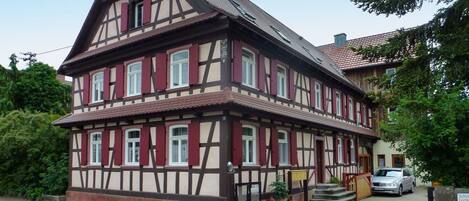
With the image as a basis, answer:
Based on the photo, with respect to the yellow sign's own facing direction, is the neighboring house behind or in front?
behind

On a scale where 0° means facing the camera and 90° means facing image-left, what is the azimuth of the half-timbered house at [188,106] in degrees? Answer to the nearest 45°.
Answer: approximately 315°

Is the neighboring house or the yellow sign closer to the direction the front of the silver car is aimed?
the yellow sign

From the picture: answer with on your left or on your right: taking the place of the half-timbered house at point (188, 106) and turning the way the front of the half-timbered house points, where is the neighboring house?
on your left

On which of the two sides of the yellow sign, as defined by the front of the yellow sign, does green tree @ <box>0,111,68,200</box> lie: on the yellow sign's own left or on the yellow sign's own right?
on the yellow sign's own right

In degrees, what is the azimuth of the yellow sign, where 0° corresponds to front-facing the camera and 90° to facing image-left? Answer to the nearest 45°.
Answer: approximately 0°

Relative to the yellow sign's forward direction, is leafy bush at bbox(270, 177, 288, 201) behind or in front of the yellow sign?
in front

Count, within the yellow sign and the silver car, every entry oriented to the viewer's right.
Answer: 0

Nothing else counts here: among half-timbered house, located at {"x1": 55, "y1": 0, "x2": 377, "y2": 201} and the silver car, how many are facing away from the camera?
0

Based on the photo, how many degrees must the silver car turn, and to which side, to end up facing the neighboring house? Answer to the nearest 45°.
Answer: approximately 135° to its right

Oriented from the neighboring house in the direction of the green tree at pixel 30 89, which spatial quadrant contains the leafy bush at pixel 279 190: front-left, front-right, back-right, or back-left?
front-left

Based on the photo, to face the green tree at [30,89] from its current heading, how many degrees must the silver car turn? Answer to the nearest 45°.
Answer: approximately 45° to its right

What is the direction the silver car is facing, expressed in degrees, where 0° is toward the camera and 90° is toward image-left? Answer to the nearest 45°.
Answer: approximately 45°
